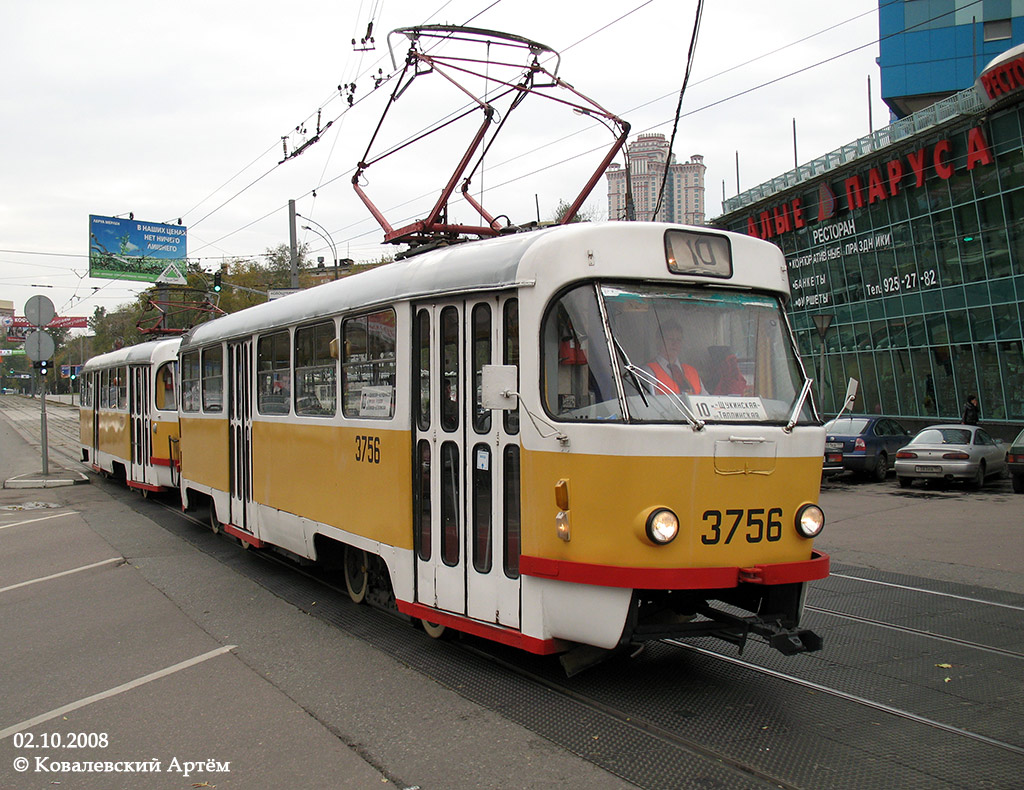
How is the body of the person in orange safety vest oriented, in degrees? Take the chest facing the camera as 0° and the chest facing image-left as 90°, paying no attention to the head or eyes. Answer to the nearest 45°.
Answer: approximately 315°

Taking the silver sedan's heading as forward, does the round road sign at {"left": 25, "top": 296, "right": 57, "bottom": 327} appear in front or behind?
behind

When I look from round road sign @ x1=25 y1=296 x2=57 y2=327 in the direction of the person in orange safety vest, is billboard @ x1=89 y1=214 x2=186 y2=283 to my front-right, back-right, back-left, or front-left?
back-left

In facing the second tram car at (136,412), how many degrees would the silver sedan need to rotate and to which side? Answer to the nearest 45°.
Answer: approximately 90° to its left

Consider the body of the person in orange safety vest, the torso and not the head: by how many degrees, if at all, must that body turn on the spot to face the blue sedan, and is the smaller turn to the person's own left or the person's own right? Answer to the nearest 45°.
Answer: approximately 135° to the person's own left

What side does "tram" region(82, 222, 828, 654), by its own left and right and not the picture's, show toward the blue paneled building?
left

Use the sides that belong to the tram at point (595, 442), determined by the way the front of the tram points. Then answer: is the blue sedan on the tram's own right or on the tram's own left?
on the tram's own left

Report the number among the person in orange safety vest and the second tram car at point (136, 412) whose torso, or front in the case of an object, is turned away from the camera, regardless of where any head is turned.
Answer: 0

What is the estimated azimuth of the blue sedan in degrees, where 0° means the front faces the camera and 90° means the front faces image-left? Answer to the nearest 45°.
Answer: approximately 225°

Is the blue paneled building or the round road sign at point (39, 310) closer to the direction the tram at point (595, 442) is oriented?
the blue paneled building

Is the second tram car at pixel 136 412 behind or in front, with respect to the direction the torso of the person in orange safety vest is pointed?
behind

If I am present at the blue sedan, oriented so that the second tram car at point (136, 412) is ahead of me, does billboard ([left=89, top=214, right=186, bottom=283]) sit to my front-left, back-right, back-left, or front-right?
front-right

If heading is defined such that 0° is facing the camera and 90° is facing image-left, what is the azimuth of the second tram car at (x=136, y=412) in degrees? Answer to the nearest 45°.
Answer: approximately 315°

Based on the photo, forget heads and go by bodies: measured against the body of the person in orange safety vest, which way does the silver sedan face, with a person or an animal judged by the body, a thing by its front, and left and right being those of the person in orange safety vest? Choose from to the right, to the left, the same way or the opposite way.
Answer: to the left
